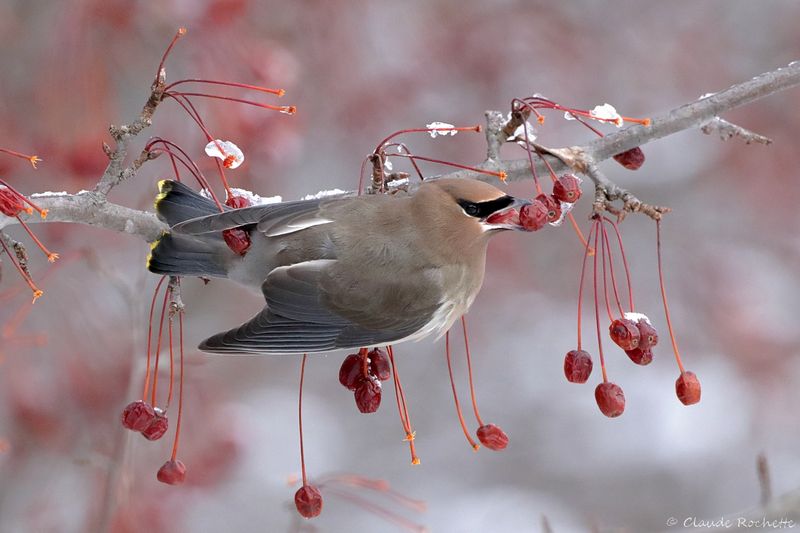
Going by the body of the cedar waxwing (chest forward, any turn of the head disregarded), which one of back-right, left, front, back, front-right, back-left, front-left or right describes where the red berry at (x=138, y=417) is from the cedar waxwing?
back

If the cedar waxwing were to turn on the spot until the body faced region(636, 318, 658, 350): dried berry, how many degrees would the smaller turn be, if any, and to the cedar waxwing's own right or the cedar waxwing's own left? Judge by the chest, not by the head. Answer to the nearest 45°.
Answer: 0° — it already faces it

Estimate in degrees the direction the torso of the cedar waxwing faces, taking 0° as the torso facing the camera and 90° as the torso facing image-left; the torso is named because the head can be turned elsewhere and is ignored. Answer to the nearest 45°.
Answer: approximately 270°

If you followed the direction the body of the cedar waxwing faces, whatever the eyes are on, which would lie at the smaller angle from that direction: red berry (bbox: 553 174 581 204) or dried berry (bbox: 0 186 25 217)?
the red berry

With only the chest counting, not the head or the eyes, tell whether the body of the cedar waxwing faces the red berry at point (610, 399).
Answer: yes

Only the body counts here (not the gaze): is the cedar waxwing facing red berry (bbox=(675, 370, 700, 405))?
yes

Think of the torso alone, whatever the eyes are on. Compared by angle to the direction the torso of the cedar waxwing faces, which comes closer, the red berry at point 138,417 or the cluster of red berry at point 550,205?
the cluster of red berry
